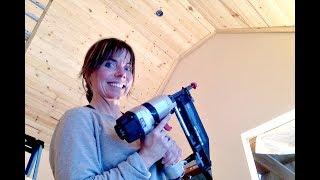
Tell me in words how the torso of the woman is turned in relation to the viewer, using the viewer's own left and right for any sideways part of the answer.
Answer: facing the viewer and to the right of the viewer
